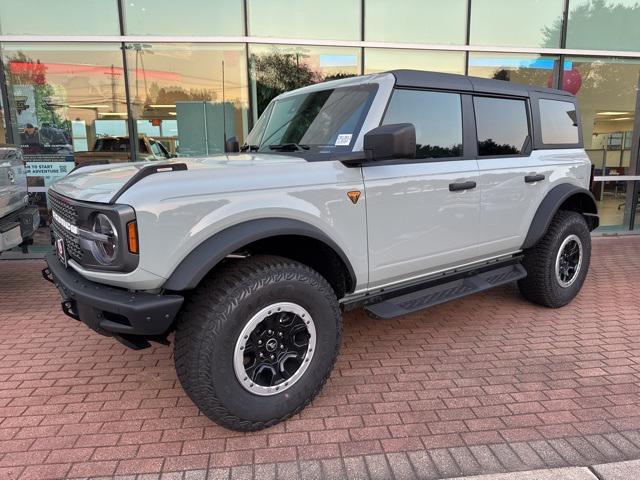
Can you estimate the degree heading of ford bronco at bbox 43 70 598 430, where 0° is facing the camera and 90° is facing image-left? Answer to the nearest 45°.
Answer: approximately 45°

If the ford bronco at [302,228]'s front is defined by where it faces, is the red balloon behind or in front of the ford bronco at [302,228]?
behind
